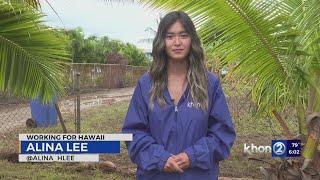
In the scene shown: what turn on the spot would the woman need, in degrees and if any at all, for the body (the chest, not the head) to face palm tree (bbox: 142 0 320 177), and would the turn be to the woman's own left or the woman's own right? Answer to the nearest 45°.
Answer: approximately 135° to the woman's own left

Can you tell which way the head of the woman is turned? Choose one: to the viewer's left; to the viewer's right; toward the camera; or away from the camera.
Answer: toward the camera

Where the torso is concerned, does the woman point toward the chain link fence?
no

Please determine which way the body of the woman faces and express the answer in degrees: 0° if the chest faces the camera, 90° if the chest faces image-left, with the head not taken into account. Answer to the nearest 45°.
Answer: approximately 0°

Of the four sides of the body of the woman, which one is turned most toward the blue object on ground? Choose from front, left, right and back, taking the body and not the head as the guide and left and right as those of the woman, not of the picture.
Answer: back
